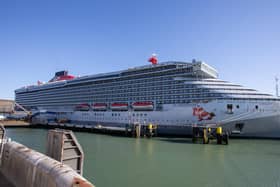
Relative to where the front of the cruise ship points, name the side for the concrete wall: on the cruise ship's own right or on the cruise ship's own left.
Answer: on the cruise ship's own right

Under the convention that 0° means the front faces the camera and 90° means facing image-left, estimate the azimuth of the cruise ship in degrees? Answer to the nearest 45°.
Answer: approximately 315°
